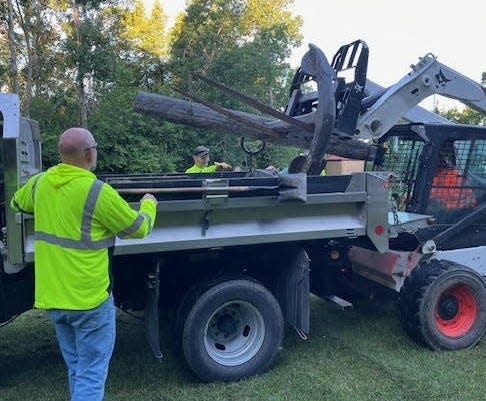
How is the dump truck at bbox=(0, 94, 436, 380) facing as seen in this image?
to the viewer's left

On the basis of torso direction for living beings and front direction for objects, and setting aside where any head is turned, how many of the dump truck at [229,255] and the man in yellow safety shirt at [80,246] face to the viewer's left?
1

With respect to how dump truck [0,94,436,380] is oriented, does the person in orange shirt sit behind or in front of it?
behind

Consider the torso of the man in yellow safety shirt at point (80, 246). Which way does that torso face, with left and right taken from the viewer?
facing away from the viewer and to the right of the viewer

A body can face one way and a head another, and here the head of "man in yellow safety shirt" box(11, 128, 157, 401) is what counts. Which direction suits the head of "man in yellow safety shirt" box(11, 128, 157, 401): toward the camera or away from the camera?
away from the camera

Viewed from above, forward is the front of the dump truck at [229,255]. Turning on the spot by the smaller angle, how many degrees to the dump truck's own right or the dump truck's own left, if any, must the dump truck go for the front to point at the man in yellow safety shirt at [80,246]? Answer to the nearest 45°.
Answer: approximately 45° to the dump truck's own left
